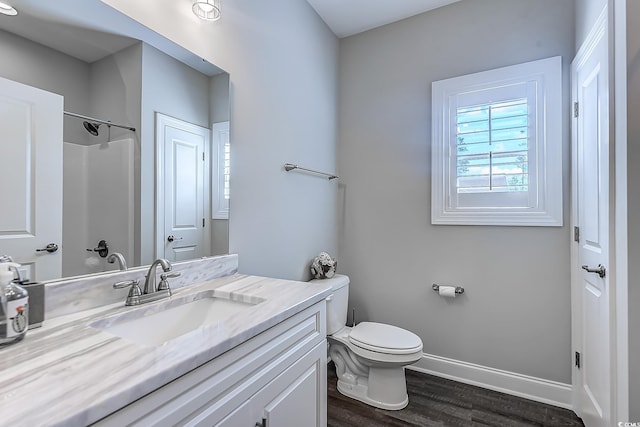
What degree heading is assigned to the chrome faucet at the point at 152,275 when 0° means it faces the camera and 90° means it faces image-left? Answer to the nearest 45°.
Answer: approximately 315°

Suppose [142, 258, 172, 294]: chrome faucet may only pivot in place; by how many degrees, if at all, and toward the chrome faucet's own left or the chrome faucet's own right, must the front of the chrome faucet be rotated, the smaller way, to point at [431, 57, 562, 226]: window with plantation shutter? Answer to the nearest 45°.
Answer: approximately 45° to the chrome faucet's own left

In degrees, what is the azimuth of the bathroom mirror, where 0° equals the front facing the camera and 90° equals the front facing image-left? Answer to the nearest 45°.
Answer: approximately 315°

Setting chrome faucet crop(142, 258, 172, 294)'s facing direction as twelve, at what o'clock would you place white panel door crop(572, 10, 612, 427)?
The white panel door is roughly at 11 o'clock from the chrome faucet.
